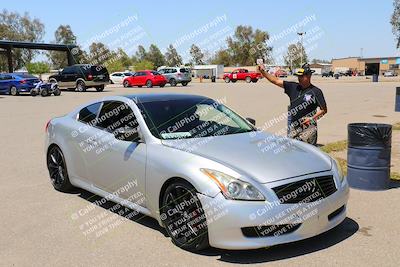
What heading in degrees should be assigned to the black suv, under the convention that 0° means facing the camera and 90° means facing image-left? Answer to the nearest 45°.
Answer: approximately 135°

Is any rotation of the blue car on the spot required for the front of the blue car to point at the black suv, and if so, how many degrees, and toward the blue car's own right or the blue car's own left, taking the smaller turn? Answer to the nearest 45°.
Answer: approximately 135° to the blue car's own right

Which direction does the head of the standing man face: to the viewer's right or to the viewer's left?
to the viewer's left

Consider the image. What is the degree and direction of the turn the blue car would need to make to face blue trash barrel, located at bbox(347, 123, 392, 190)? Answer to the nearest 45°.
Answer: approximately 135° to its left

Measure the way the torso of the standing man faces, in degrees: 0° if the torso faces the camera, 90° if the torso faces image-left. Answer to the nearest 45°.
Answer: approximately 45°

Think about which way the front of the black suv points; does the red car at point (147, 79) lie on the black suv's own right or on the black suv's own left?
on the black suv's own right

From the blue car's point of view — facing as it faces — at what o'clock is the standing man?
The standing man is roughly at 7 o'clock from the blue car.

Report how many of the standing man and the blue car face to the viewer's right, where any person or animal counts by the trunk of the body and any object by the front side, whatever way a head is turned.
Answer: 0

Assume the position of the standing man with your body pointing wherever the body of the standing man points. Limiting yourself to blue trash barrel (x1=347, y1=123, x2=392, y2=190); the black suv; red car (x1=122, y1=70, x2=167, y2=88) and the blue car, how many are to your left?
1

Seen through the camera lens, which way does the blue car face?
facing away from the viewer and to the left of the viewer

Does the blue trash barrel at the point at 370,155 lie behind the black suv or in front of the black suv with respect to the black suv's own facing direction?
behind
